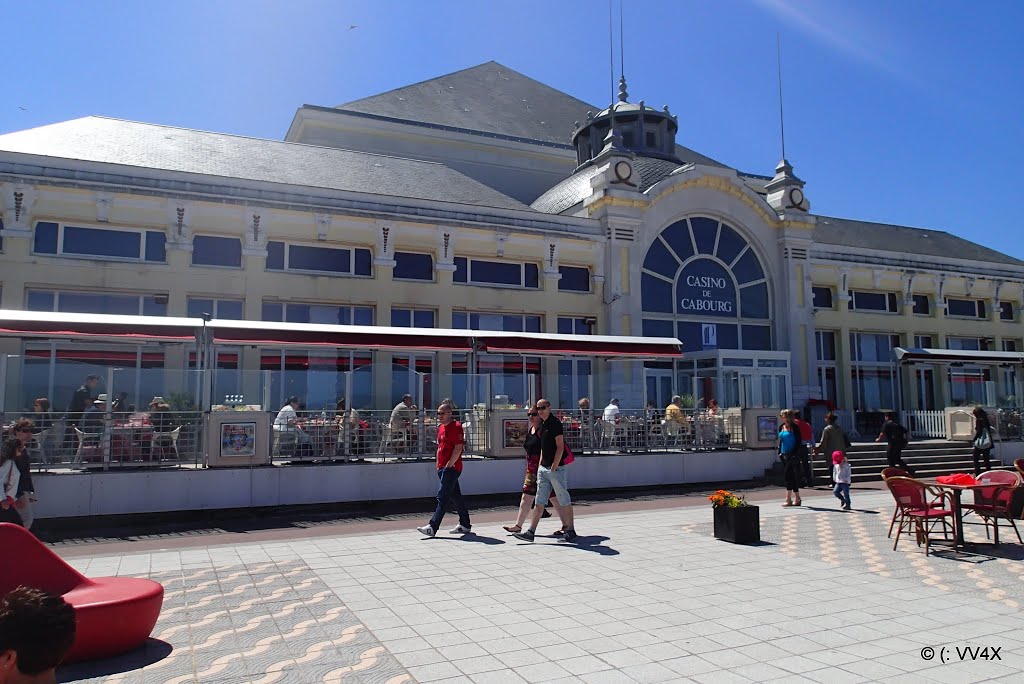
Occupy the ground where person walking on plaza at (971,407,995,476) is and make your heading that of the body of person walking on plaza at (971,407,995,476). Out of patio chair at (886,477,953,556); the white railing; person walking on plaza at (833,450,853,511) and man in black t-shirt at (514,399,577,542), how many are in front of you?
1

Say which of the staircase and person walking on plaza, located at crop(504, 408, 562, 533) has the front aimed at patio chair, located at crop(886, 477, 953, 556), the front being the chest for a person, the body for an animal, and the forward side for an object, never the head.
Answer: the staircase

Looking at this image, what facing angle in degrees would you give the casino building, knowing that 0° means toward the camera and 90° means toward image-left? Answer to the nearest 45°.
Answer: approximately 315°

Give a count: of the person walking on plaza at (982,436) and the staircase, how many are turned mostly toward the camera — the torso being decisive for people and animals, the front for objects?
1

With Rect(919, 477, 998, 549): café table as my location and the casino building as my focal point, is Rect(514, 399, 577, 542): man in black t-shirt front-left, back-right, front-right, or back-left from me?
front-left

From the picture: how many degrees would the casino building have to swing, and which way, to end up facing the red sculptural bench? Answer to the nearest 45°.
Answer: approximately 45° to its right

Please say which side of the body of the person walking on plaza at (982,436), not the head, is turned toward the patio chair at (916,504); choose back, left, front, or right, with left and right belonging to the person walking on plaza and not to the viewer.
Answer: back

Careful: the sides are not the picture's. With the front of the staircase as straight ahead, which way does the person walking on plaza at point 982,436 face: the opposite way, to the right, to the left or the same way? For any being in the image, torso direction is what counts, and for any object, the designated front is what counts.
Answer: the opposite way
